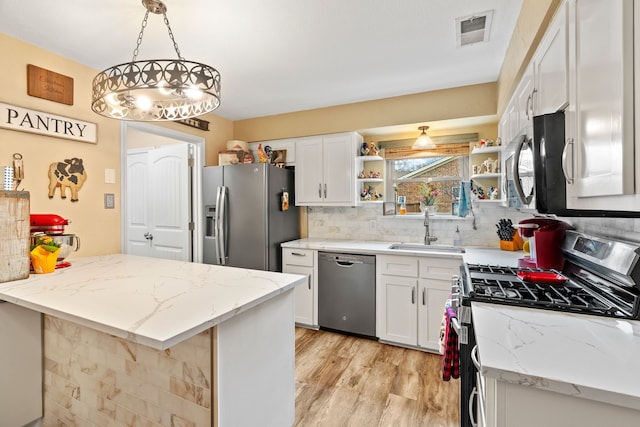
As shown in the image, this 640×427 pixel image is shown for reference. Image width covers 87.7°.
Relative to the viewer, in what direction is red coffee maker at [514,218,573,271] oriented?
to the viewer's left

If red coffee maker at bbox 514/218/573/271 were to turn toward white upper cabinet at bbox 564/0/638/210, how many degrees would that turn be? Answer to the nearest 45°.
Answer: approximately 90° to its left

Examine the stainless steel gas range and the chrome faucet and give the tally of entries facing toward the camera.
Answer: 1

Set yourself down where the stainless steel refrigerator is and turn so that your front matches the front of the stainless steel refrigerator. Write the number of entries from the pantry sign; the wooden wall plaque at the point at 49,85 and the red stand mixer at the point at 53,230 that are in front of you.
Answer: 3

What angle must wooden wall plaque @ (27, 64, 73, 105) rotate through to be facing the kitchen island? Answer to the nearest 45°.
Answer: approximately 45° to its right

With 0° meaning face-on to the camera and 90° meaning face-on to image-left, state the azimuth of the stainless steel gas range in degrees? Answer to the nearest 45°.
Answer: approximately 90°

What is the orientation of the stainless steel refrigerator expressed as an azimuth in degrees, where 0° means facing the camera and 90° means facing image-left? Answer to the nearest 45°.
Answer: approximately 45°

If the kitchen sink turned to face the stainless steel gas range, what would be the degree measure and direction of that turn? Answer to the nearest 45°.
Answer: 0° — it already faces it

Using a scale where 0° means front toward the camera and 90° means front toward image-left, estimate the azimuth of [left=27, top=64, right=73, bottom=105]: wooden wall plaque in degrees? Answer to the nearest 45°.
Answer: approximately 315°
